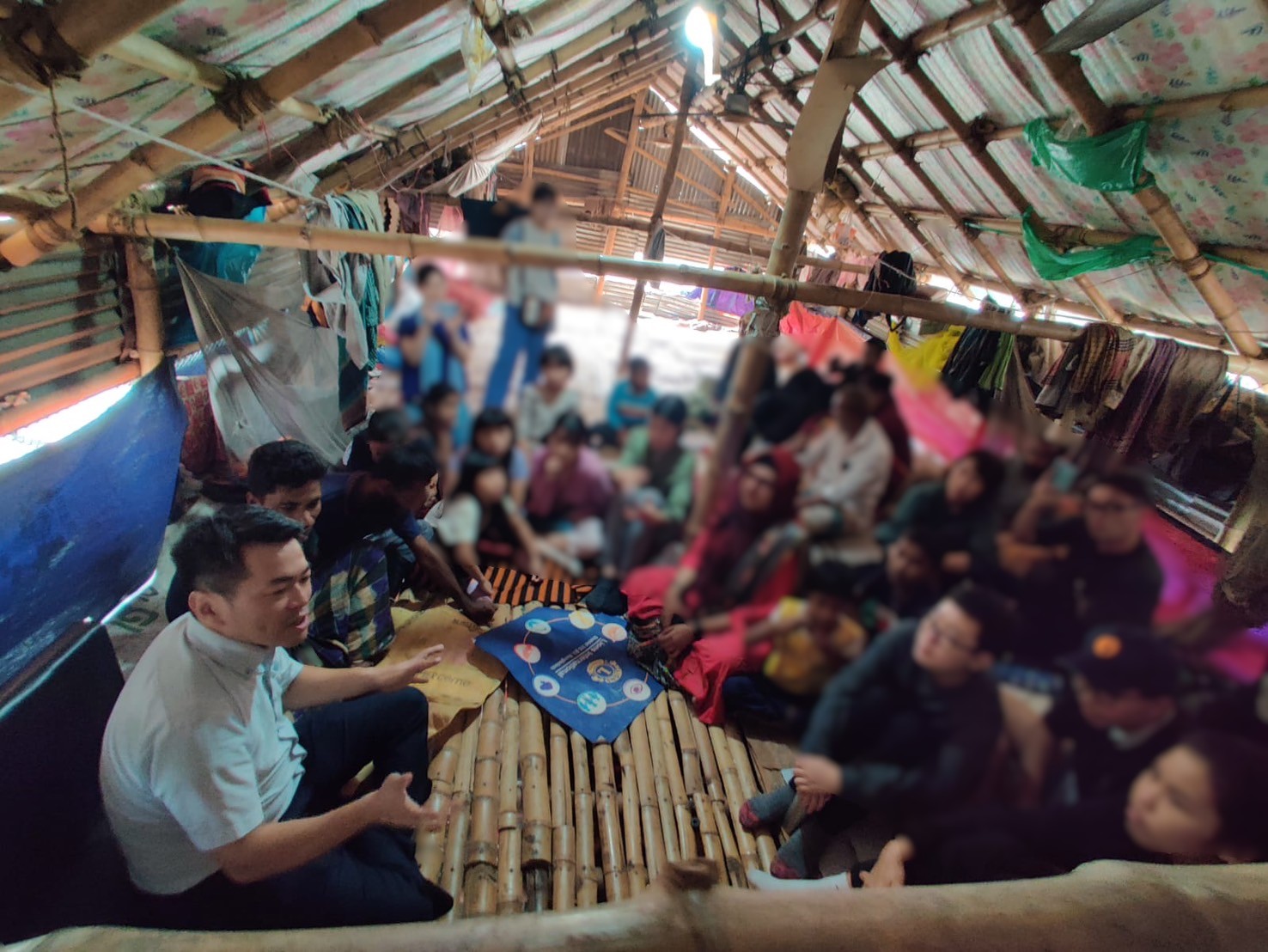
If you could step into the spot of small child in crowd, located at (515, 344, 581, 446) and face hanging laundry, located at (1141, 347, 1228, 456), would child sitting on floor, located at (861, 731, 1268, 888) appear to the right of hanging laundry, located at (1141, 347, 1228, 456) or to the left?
right

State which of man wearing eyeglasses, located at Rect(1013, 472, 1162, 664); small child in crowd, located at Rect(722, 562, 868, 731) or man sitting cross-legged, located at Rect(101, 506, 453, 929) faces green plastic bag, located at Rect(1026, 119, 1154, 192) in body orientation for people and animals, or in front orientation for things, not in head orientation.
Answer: the man sitting cross-legged

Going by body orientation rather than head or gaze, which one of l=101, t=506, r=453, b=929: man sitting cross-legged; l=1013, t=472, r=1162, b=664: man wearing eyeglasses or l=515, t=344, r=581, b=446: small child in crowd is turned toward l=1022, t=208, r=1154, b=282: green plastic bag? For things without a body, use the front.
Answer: the man sitting cross-legged

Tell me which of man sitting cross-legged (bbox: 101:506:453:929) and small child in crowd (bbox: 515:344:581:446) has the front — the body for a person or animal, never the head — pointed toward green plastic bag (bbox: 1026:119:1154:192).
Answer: the man sitting cross-legged

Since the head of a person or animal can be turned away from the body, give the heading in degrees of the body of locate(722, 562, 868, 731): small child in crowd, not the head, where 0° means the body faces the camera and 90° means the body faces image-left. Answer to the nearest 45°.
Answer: approximately 45°

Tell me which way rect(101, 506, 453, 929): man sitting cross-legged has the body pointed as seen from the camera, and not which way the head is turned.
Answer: to the viewer's right

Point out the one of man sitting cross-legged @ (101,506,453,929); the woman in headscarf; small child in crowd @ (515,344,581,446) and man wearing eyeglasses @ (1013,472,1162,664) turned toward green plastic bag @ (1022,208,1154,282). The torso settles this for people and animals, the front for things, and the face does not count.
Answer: the man sitting cross-legged

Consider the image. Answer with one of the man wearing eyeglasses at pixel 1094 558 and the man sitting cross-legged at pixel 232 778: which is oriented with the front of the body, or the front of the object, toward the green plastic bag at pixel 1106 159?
the man sitting cross-legged
